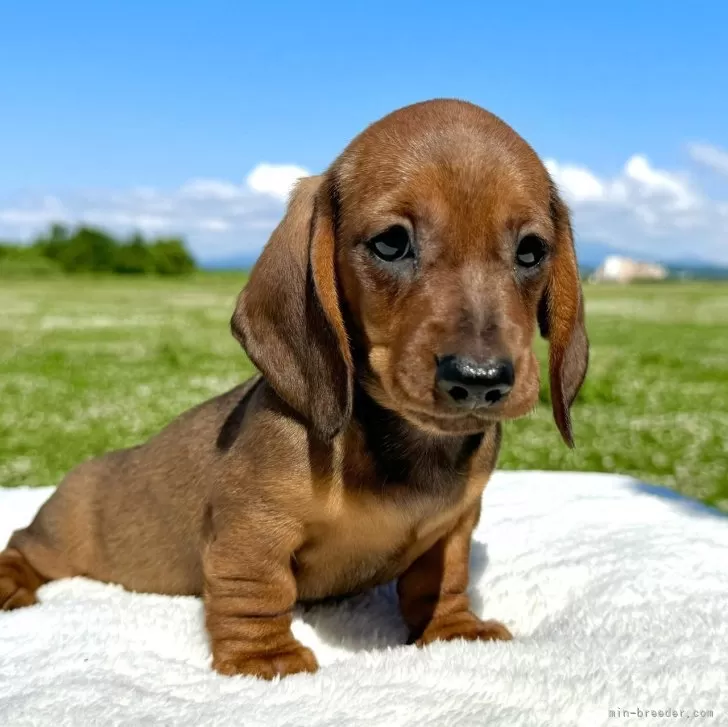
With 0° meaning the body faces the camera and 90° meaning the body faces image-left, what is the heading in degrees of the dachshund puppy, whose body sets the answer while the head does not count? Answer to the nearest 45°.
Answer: approximately 315°
